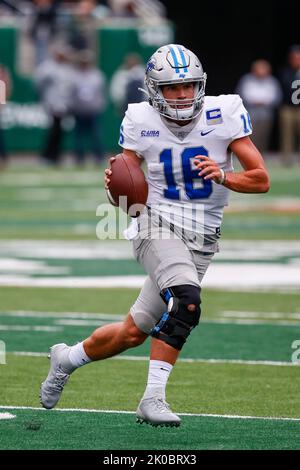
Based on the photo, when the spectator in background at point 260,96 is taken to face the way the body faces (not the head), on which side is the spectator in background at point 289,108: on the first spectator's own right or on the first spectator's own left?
on the first spectator's own left

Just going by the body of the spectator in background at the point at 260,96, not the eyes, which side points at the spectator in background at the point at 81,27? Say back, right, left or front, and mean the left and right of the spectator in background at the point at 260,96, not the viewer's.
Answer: right

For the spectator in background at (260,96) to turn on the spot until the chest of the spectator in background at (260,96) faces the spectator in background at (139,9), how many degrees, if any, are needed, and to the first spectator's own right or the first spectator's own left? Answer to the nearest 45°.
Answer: approximately 135° to the first spectator's own right

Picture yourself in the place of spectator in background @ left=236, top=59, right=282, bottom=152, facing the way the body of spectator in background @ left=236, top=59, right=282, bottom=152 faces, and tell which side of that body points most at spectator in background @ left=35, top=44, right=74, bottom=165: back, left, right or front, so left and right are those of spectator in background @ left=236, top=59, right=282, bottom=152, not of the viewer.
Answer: right

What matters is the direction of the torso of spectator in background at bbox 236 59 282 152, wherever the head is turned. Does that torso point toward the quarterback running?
yes

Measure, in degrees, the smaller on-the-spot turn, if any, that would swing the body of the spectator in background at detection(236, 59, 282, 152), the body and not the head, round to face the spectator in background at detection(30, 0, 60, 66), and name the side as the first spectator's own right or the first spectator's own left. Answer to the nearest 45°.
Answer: approximately 90° to the first spectator's own right

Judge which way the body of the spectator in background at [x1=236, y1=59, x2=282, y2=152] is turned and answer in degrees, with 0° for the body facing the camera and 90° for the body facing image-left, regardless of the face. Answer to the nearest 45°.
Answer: approximately 0°

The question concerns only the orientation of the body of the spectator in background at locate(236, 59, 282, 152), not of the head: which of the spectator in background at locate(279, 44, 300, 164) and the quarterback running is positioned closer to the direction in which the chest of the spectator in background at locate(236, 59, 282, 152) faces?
the quarterback running

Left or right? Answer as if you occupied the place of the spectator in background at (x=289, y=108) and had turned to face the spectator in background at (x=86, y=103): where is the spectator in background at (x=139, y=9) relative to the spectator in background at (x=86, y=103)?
right
